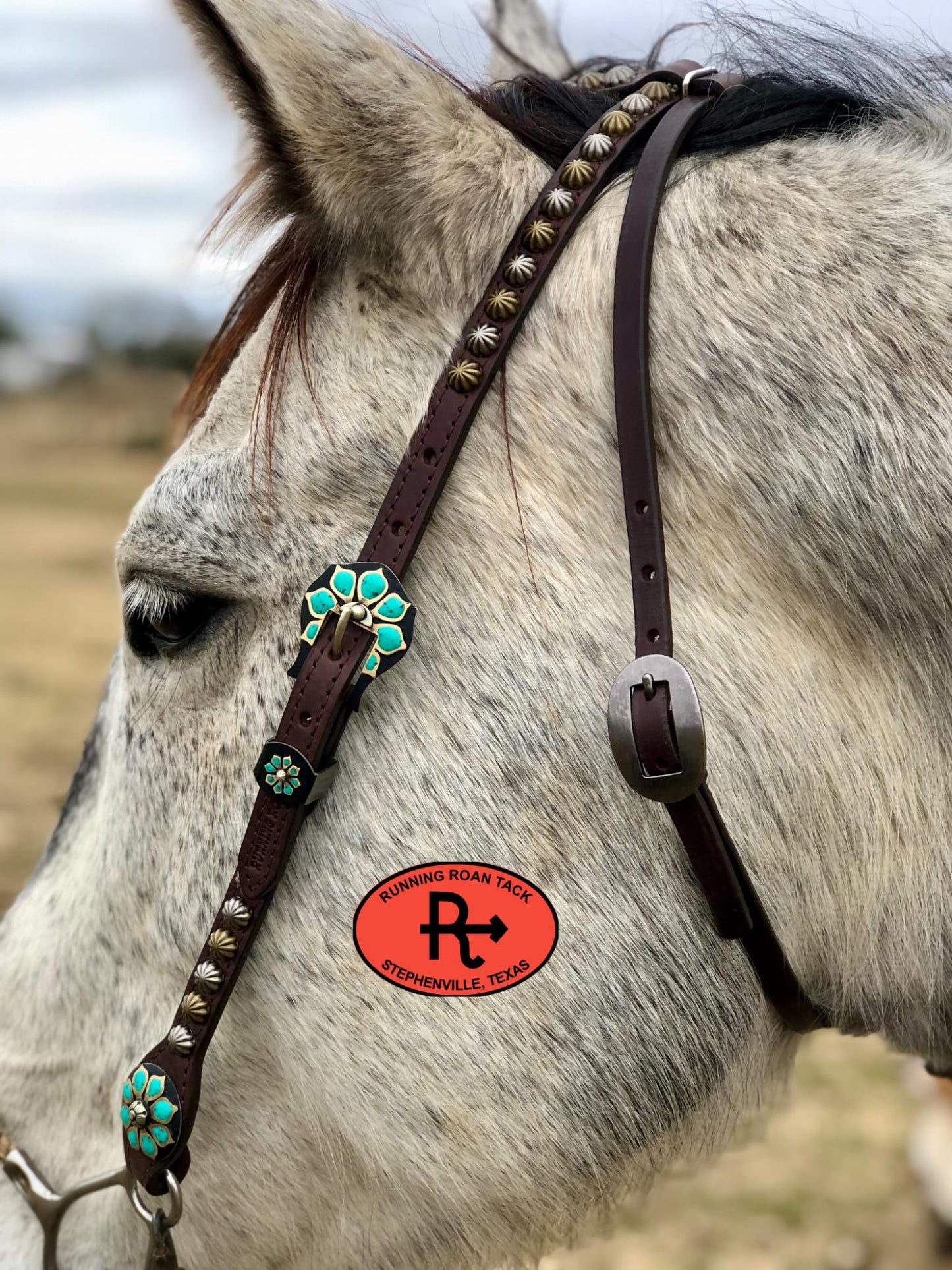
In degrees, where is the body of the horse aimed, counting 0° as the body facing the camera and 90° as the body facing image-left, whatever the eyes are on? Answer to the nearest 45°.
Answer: approximately 90°
